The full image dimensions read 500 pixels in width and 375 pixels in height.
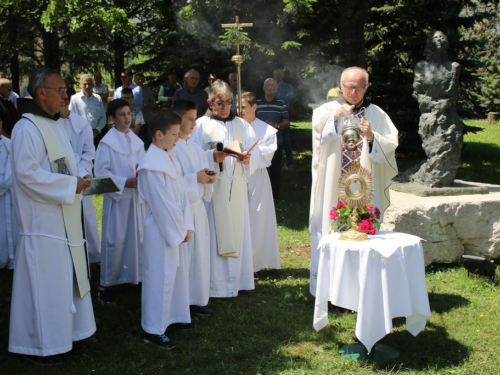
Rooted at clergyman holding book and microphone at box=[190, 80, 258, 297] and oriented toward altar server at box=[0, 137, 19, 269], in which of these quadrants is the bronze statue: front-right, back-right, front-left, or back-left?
back-right

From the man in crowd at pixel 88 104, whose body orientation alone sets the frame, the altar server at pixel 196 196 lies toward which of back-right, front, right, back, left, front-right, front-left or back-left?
front

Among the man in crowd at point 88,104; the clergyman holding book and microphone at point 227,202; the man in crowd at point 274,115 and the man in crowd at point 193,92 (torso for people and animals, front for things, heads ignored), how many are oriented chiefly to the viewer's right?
0

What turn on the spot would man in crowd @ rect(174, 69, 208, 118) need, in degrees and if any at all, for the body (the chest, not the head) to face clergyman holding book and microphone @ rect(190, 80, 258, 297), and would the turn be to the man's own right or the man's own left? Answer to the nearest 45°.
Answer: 0° — they already face them

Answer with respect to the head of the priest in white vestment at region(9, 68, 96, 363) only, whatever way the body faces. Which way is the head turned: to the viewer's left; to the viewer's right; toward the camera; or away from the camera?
to the viewer's right

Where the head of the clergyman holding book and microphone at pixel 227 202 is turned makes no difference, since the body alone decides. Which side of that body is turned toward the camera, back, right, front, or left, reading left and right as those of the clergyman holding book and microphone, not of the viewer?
front

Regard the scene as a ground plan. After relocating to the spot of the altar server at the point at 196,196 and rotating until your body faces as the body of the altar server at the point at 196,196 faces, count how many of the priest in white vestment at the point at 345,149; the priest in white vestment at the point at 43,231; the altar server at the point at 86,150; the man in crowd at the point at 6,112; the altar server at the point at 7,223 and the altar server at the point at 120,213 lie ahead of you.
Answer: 1

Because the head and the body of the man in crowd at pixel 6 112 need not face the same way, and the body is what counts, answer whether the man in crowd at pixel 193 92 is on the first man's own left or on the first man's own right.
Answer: on the first man's own left

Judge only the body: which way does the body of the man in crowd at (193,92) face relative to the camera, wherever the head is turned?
toward the camera

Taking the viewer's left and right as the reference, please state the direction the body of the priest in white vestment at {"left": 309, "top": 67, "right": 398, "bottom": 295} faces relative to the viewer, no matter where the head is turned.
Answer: facing the viewer

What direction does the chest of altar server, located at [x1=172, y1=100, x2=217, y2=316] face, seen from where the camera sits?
to the viewer's right

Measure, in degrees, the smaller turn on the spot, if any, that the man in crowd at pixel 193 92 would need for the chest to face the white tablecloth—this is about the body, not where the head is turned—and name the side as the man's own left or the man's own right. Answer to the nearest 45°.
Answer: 0° — they already face it

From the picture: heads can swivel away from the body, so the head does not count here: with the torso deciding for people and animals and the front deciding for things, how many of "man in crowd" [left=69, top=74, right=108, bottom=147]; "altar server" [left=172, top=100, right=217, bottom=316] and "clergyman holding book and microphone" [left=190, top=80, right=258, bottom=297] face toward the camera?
2

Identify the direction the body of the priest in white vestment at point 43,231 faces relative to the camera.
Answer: to the viewer's right

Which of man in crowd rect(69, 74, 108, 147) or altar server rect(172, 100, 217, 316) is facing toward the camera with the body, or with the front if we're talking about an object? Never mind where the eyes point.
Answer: the man in crowd

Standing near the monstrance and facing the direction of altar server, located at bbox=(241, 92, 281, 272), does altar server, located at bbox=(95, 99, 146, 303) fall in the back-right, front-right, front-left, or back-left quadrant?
front-left

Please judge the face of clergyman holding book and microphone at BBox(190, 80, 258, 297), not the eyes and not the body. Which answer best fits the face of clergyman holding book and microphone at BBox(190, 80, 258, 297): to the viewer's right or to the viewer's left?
to the viewer's right
